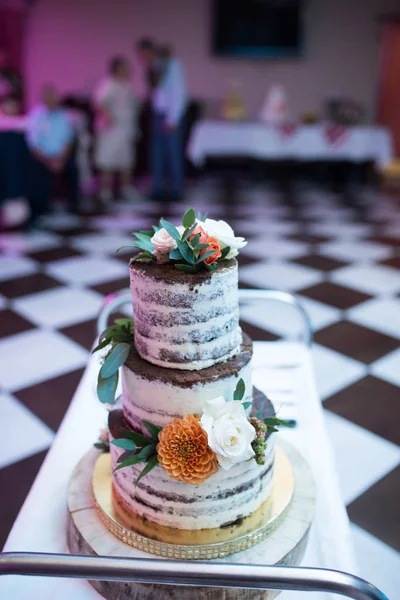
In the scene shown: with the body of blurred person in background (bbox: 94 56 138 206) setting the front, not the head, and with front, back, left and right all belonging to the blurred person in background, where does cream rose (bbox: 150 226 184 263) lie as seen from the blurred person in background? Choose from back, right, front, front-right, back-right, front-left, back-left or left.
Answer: front-right

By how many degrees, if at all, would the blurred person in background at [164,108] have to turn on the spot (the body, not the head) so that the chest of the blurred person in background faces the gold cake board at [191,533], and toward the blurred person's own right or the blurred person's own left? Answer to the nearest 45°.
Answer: approximately 45° to the blurred person's own left

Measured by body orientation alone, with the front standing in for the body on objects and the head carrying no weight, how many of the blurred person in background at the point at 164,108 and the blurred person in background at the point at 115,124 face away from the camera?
0

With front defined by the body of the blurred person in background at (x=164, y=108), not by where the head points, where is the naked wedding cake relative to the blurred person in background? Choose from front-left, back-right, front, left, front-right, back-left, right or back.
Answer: front-left

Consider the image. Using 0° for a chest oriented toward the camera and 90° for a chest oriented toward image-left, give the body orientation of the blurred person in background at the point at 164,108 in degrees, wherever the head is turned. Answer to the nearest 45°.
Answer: approximately 45°

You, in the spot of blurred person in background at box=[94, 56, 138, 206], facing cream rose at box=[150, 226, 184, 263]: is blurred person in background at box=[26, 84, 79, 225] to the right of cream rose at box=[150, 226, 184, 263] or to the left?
right

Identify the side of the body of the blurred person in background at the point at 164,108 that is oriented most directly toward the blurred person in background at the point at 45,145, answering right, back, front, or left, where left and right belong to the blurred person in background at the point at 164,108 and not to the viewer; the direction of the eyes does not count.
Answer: front

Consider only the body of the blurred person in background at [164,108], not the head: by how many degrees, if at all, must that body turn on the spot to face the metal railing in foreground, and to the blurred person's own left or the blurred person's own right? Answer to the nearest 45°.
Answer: approximately 45° to the blurred person's own left

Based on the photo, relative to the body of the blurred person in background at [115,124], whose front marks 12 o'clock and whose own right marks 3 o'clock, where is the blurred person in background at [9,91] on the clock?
the blurred person in background at [9,91] is roughly at 4 o'clock from the blurred person in background at [115,124].

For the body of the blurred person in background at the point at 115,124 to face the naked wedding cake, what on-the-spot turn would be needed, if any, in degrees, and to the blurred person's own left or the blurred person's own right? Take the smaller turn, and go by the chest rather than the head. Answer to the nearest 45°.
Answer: approximately 45° to the blurred person's own right

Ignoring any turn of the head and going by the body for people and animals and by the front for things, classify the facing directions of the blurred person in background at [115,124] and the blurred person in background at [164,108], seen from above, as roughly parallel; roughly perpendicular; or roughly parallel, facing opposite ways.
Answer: roughly perpendicular

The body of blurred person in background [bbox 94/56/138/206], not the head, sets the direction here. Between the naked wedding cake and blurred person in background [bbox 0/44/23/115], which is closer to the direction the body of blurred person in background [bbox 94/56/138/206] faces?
the naked wedding cake
